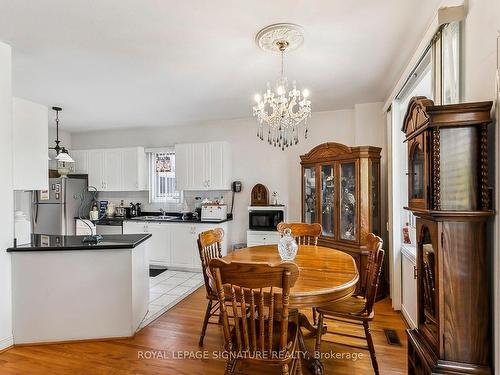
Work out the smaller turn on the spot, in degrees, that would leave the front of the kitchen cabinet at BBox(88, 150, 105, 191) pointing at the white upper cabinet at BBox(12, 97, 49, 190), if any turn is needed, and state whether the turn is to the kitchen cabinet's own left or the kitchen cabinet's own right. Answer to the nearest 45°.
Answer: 0° — it already faces it

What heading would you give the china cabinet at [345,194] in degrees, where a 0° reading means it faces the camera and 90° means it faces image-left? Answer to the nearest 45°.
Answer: approximately 45°

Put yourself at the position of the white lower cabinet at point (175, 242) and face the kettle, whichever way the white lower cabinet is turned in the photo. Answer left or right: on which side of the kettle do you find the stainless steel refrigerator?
left

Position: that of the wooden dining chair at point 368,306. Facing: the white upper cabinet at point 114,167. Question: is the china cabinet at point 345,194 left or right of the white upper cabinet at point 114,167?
right

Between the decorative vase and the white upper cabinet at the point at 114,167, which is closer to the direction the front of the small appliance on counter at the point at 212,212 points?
the decorative vase

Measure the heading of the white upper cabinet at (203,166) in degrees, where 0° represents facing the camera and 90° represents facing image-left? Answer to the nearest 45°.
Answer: approximately 0°

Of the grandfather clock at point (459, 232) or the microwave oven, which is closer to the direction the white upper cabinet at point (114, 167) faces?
the grandfather clock

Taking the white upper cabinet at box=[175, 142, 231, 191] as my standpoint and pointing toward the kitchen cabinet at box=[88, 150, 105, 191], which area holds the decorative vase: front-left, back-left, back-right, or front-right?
back-left

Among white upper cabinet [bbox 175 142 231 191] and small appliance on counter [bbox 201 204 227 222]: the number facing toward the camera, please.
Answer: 2

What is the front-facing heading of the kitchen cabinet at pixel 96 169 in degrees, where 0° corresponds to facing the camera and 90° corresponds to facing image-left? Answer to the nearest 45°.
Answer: approximately 0°

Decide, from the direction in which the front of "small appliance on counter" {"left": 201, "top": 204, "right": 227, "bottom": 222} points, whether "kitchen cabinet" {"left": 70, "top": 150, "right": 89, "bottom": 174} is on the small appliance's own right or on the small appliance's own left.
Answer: on the small appliance's own right
